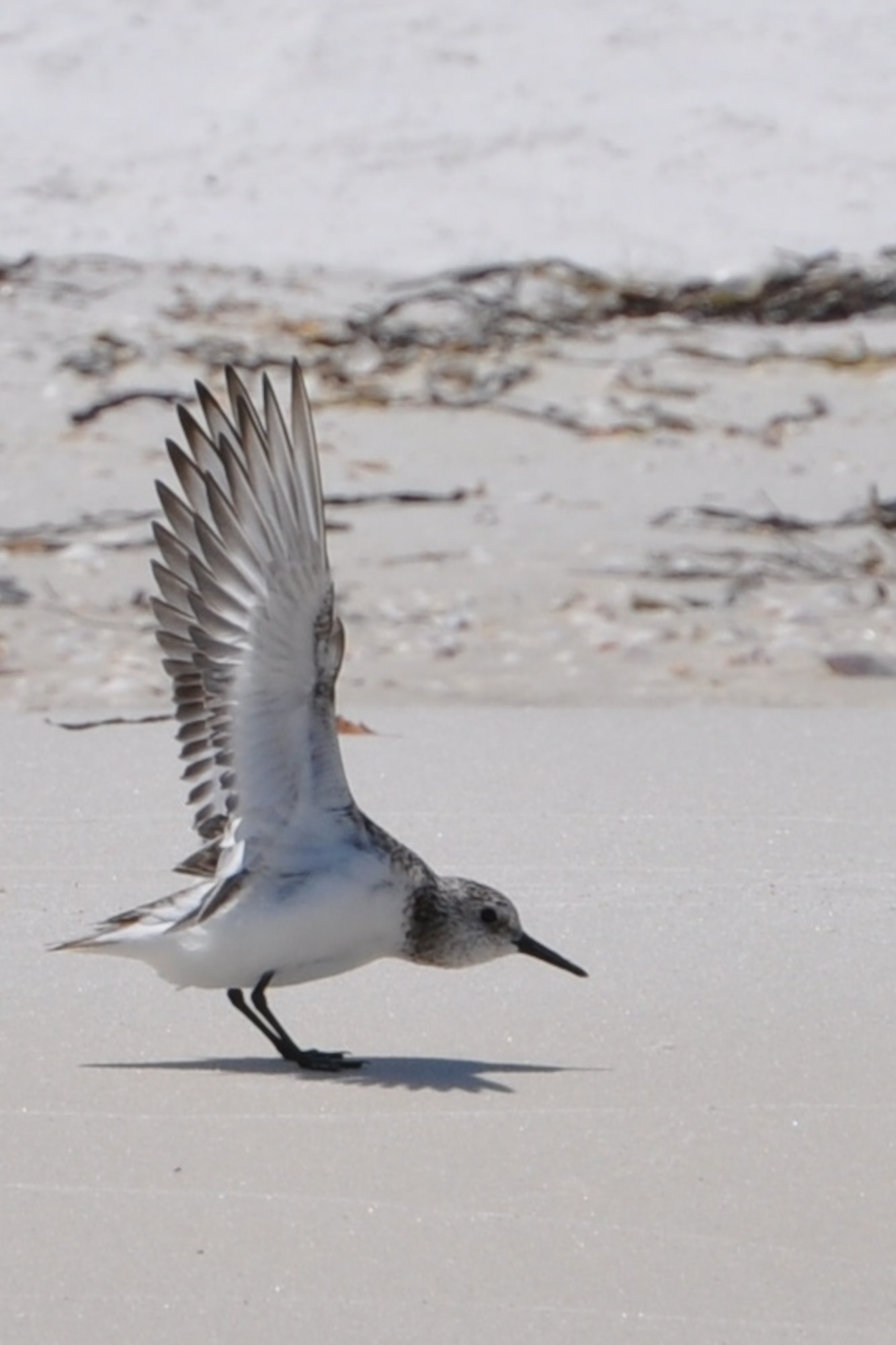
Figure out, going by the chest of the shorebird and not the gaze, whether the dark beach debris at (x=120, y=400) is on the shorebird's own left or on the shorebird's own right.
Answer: on the shorebird's own left

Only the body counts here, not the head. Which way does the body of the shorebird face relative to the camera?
to the viewer's right

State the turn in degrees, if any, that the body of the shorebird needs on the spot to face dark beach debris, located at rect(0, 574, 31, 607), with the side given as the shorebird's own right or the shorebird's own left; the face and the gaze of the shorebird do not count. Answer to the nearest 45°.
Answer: approximately 90° to the shorebird's own left

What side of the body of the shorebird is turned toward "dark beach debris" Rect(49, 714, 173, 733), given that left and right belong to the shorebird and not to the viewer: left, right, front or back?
left

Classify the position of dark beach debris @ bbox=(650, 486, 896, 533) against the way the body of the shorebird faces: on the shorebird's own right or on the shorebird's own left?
on the shorebird's own left

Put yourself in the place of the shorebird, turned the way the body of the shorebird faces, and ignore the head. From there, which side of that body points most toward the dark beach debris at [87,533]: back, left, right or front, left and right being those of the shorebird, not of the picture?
left
